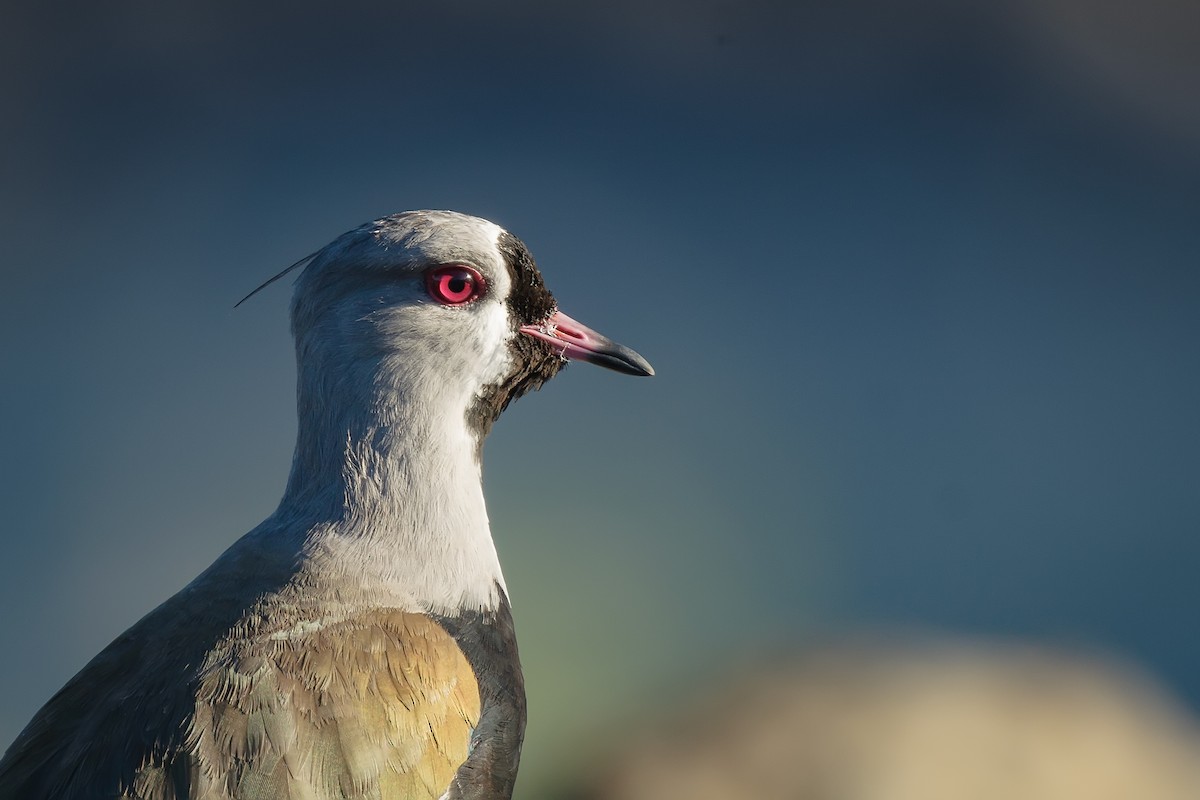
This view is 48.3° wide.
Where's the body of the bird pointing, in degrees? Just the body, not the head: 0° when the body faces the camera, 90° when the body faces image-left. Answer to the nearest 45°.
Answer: approximately 270°

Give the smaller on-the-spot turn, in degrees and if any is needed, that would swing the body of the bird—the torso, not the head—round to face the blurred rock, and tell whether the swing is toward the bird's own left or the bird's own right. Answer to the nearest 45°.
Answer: approximately 45° to the bird's own left
